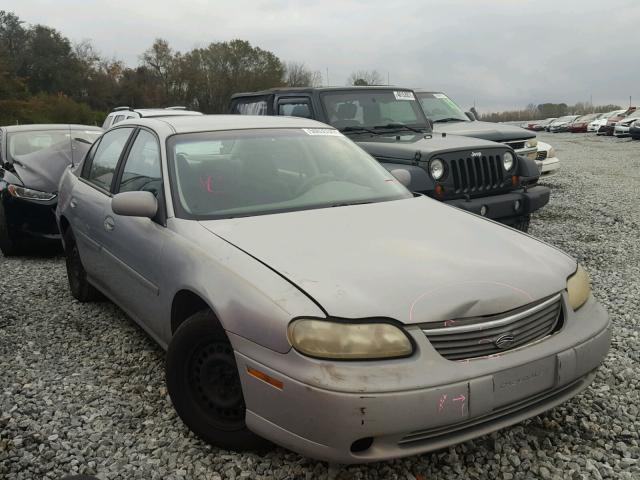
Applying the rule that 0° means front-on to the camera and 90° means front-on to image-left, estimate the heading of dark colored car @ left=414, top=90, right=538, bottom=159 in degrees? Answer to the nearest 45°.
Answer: approximately 315°

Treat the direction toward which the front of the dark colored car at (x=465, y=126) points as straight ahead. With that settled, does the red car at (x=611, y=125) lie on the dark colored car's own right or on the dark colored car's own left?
on the dark colored car's own left

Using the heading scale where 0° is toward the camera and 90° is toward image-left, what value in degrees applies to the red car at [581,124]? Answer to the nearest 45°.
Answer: approximately 45°

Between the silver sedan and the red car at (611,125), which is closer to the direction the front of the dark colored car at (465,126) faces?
the silver sedan

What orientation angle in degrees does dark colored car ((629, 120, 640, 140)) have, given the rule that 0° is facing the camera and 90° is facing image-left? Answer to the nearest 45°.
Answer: approximately 45°

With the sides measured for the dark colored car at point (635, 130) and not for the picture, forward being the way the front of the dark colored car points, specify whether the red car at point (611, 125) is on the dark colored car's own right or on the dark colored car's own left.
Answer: on the dark colored car's own right

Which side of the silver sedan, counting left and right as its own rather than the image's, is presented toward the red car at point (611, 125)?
left

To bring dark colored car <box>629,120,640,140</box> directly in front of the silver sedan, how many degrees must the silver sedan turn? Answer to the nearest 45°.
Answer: approximately 90° to its left

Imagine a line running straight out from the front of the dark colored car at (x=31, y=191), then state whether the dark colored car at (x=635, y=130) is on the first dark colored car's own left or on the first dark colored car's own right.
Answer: on the first dark colored car's own left
